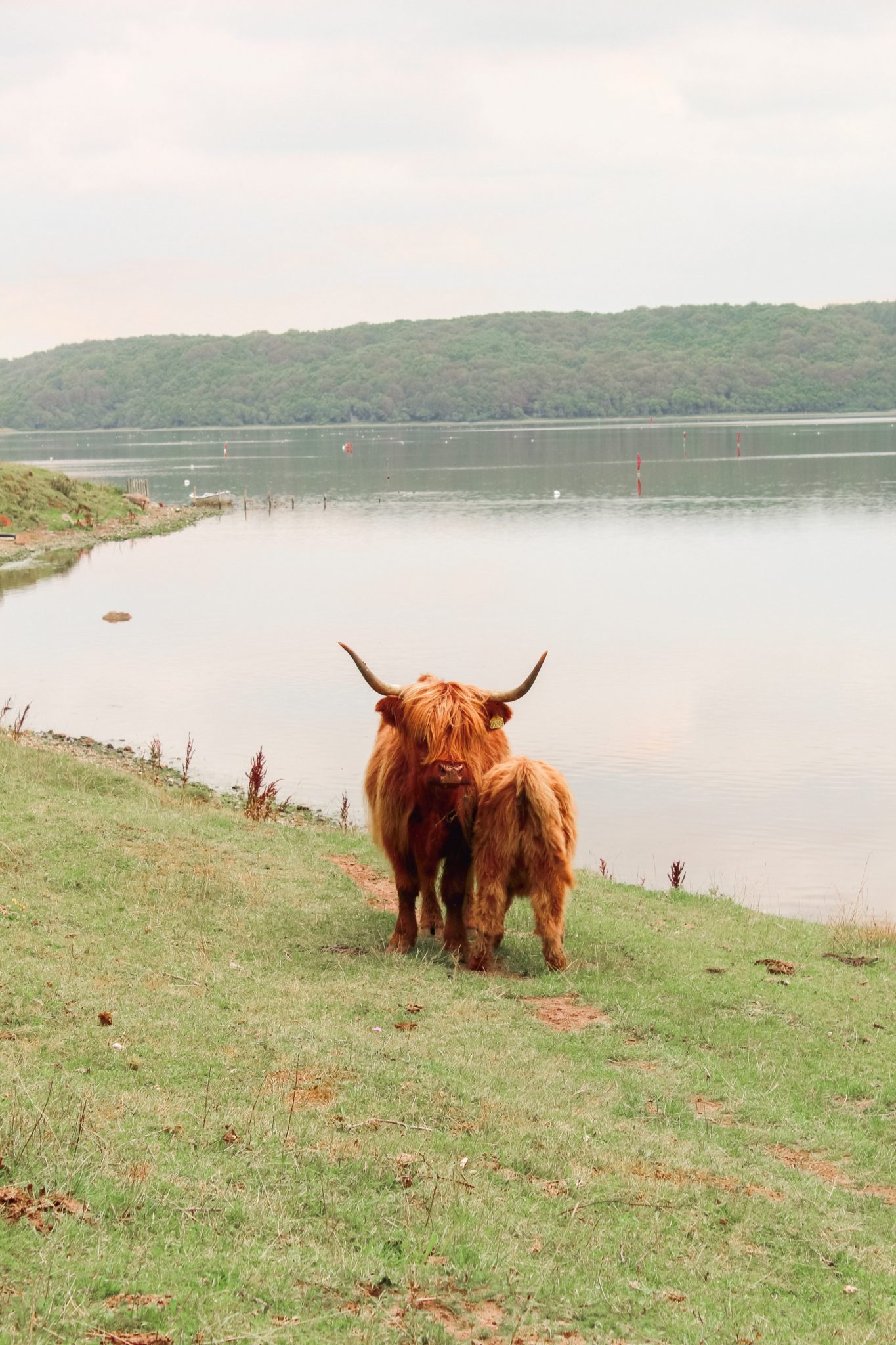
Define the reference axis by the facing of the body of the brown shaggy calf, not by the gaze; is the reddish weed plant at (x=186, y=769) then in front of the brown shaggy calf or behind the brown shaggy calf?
in front

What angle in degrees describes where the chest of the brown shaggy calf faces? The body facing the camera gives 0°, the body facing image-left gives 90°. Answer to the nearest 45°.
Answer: approximately 180°

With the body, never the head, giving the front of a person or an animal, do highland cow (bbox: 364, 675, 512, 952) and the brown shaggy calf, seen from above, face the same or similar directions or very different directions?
very different directions

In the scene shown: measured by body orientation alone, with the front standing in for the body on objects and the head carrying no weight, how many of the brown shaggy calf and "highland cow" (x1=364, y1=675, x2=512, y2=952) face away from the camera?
1

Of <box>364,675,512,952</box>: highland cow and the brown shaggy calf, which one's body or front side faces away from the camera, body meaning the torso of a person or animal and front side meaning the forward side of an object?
the brown shaggy calf

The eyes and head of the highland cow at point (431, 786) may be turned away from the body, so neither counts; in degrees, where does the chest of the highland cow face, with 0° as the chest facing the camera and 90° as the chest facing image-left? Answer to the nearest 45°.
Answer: approximately 0°
